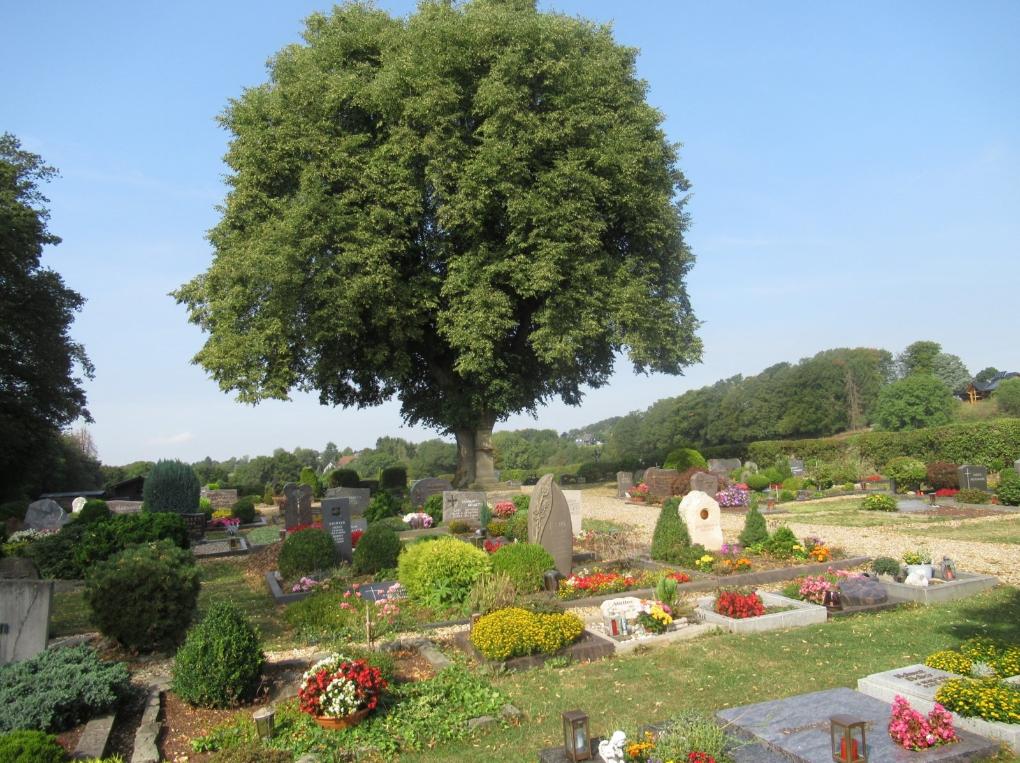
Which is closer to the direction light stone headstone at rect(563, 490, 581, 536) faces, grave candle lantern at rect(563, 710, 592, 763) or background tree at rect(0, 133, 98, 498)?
the grave candle lantern

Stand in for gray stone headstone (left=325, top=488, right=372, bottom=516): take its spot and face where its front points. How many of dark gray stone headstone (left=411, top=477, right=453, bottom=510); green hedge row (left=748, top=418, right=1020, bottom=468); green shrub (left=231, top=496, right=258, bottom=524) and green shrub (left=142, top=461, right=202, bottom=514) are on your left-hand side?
2

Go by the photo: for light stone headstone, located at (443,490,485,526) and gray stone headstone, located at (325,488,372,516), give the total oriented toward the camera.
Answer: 2

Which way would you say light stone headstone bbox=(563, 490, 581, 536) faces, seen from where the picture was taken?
facing the viewer and to the right of the viewer

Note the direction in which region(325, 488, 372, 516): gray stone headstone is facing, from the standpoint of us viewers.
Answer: facing the viewer

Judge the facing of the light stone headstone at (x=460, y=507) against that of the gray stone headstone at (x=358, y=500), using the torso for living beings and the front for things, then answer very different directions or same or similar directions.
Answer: same or similar directions

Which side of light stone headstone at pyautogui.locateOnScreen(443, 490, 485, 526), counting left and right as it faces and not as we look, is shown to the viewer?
front

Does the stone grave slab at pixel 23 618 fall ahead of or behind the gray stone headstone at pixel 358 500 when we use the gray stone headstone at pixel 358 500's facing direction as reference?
ahead

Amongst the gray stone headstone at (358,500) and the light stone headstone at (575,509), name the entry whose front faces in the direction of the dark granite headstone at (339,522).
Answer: the gray stone headstone at (358,500)

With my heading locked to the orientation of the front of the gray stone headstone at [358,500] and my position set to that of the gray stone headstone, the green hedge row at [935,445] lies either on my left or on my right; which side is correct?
on my left

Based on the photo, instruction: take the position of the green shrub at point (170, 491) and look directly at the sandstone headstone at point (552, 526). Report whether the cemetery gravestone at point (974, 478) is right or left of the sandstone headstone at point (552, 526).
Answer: left

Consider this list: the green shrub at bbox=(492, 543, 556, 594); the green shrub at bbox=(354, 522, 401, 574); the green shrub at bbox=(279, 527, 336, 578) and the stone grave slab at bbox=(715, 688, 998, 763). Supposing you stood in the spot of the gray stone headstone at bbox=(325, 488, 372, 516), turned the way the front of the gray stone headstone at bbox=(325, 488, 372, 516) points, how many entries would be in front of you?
4

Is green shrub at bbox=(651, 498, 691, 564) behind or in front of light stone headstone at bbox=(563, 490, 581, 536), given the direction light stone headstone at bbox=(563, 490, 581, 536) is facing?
in front

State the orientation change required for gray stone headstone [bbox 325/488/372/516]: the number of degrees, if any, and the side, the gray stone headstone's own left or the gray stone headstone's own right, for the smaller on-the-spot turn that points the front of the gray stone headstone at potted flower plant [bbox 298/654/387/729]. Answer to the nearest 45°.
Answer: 0° — it already faces it

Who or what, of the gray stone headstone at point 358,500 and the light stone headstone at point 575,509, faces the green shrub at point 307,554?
the gray stone headstone at point 358,500

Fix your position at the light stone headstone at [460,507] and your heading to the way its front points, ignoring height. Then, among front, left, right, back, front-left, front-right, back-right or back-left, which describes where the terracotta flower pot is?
front
